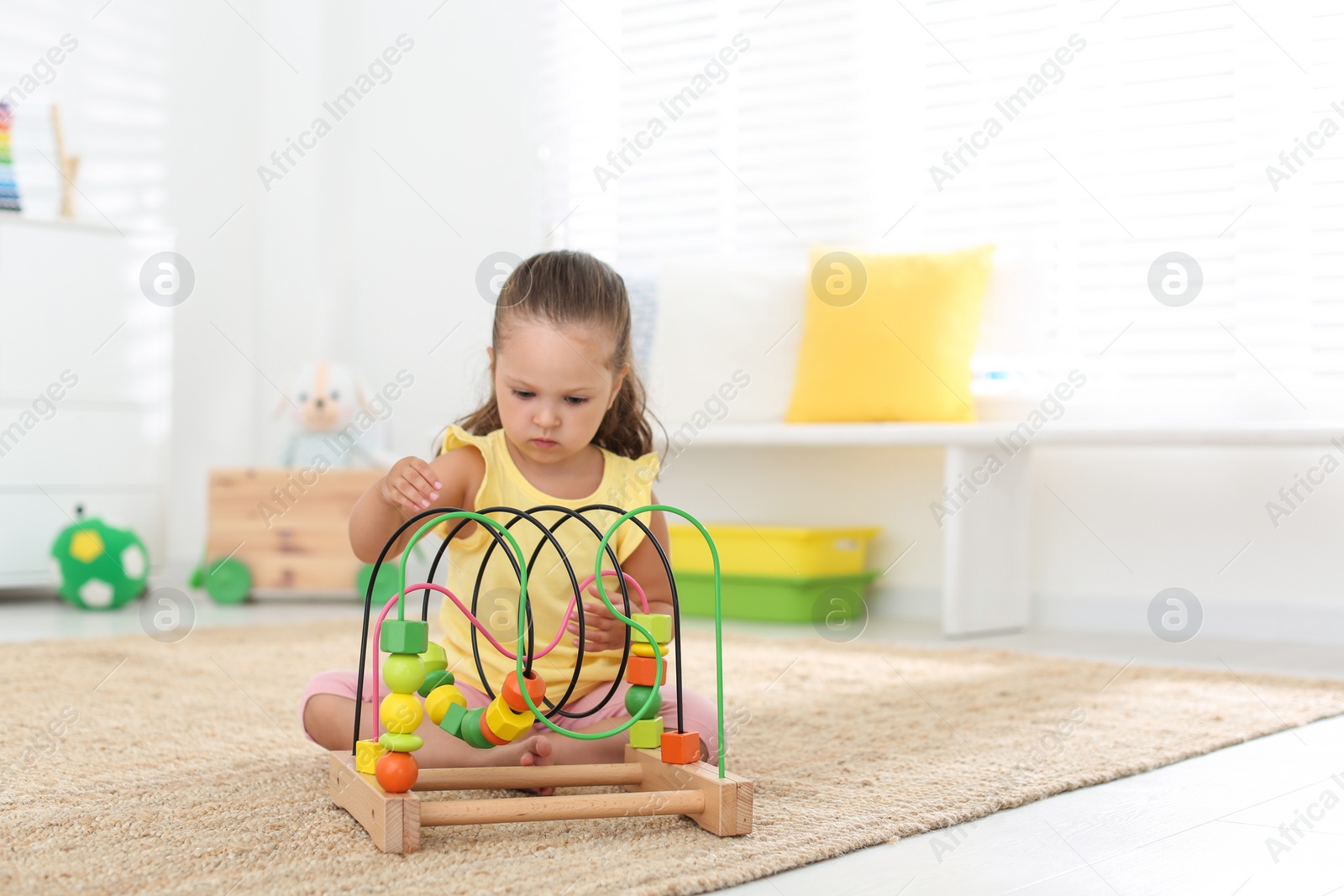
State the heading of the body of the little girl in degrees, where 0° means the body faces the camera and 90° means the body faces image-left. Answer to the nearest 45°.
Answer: approximately 0°

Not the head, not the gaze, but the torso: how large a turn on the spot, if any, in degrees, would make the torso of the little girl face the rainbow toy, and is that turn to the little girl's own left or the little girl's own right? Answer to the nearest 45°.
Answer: approximately 135° to the little girl's own right

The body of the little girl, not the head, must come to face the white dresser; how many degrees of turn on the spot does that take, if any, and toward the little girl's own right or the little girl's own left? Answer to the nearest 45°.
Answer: approximately 135° to the little girl's own right

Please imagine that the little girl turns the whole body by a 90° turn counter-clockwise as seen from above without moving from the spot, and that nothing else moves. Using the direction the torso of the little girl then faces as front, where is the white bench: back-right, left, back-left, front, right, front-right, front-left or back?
front-left

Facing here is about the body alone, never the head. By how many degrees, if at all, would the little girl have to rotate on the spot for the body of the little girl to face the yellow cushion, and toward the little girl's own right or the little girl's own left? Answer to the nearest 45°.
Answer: approximately 135° to the little girl's own left

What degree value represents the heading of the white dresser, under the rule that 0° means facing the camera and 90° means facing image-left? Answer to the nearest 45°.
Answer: approximately 315°
